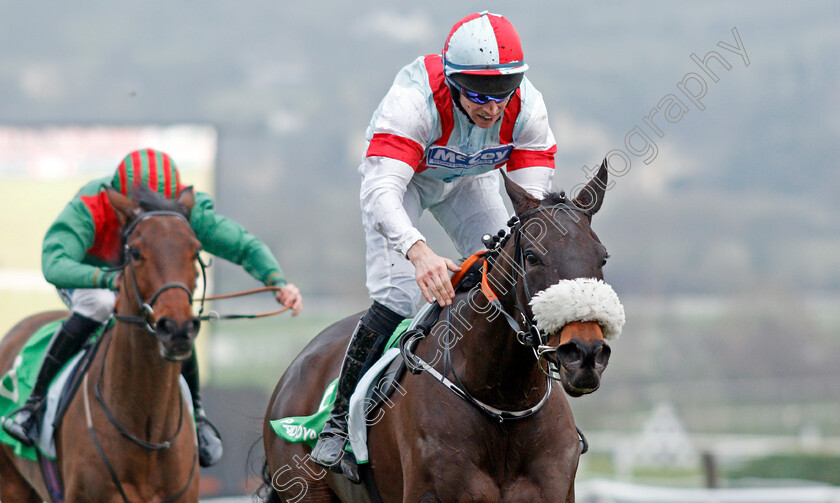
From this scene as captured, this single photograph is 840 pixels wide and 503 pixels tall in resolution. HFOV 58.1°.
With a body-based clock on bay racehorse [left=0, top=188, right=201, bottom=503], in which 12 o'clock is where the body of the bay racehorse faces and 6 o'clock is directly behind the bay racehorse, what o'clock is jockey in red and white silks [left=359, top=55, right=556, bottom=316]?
The jockey in red and white silks is roughly at 12 o'clock from the bay racehorse.

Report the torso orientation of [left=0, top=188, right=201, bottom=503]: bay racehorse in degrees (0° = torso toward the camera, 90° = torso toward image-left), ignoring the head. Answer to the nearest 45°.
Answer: approximately 315°

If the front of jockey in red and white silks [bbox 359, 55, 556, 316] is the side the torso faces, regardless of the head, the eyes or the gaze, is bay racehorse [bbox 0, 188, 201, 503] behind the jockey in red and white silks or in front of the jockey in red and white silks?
behind

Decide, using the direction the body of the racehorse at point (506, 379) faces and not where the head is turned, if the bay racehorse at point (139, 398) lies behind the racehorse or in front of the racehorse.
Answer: behind

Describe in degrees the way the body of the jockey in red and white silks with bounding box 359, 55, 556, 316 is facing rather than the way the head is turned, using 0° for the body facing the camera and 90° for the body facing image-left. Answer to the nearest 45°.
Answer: approximately 315°
